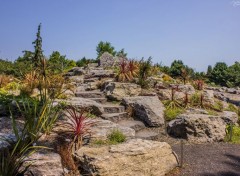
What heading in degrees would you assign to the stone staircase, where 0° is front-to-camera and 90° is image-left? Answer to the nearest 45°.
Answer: approximately 315°

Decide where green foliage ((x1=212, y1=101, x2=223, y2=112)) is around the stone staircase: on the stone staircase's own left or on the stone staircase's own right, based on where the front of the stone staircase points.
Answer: on the stone staircase's own left

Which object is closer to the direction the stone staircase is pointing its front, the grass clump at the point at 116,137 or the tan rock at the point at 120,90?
the grass clump

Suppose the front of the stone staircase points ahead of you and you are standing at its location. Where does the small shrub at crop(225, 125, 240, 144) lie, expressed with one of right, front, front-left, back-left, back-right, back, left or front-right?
front-left

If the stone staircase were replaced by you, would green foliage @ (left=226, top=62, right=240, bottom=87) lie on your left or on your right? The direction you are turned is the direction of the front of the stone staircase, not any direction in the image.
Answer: on your left

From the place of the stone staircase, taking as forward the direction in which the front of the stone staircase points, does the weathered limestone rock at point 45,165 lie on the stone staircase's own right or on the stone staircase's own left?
on the stone staircase's own right

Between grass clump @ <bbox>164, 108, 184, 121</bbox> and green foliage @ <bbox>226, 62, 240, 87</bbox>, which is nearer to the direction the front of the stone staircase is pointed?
the grass clump

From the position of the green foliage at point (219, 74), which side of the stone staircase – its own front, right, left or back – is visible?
back

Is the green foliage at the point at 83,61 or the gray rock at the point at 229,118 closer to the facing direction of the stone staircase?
the gray rock

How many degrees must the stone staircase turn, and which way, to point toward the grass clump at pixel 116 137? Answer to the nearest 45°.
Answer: approximately 45° to its right

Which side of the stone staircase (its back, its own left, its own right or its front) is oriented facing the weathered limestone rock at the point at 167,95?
left

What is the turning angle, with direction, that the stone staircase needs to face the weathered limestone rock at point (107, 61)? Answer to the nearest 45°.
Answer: approximately 135° to its left

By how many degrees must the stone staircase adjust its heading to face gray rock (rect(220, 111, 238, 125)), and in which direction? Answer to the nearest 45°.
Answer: approximately 45° to its left
